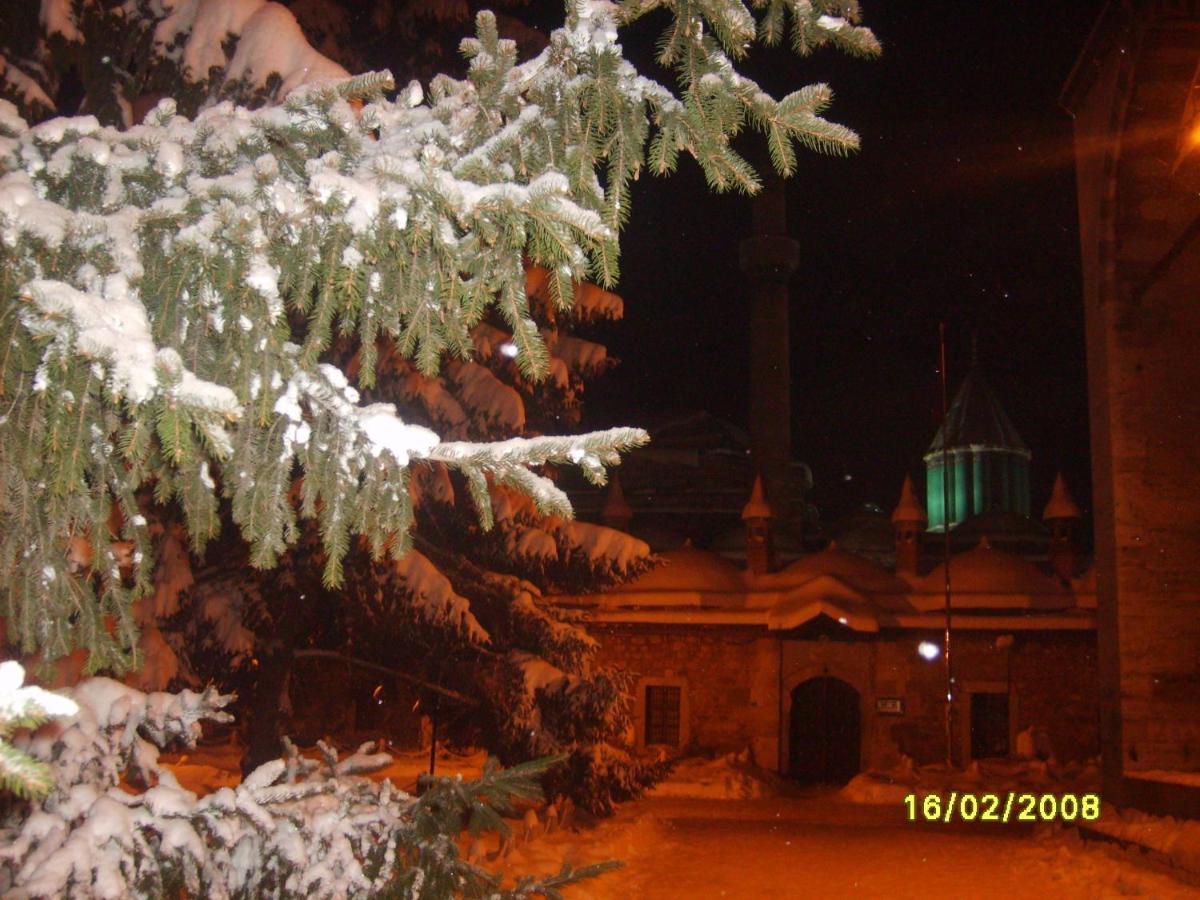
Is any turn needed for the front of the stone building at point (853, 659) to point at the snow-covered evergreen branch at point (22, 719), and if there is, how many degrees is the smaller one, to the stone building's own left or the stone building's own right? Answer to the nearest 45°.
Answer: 0° — it already faces it

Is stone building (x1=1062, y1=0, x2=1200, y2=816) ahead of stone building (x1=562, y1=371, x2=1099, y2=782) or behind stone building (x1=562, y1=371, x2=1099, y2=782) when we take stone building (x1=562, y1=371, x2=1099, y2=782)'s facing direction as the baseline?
ahead

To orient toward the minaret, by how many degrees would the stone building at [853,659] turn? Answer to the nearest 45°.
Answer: approximately 180°

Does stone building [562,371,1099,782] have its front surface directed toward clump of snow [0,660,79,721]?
yes

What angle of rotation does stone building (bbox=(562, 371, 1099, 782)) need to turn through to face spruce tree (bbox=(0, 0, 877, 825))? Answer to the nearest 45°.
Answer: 0° — it already faces it

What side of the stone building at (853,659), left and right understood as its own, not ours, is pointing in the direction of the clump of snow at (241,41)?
front

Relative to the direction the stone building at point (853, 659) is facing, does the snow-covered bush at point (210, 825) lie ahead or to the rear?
ahead

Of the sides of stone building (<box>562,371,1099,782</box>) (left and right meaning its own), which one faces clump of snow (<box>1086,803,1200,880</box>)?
front

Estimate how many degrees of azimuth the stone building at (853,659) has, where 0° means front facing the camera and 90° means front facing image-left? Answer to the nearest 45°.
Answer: approximately 0°
